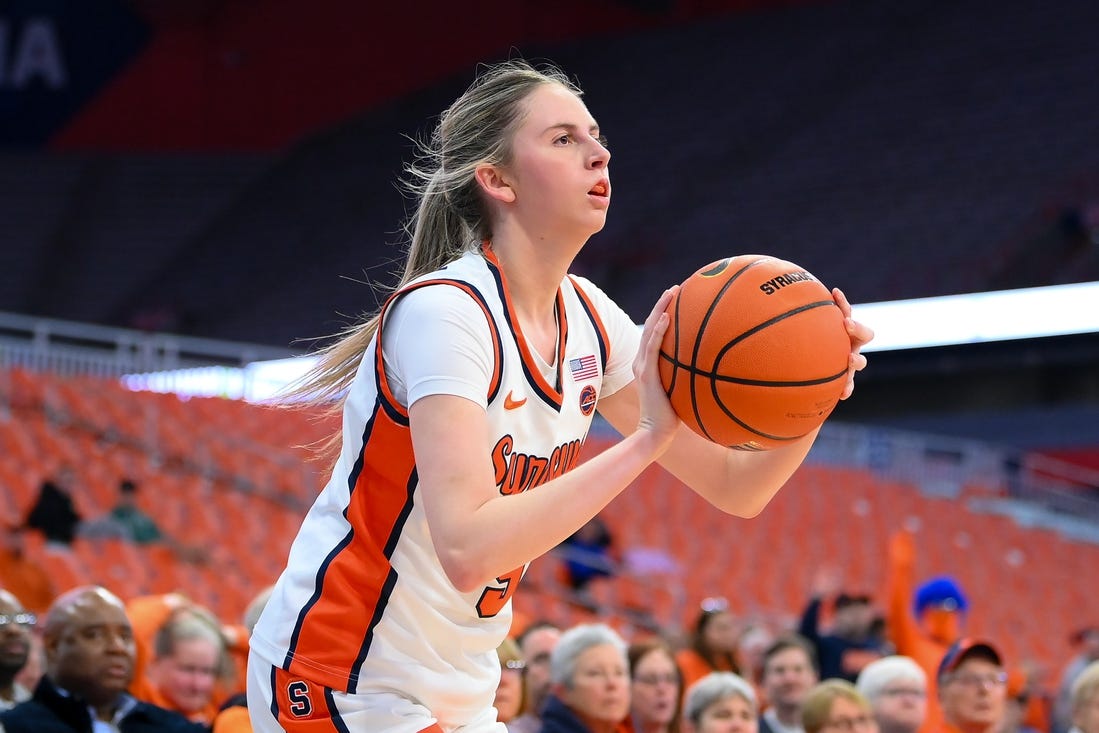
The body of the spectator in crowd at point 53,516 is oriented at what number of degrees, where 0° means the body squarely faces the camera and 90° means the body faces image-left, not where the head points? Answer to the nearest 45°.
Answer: approximately 315°

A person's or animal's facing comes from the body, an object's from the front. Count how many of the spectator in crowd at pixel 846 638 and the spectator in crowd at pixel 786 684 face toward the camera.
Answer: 2

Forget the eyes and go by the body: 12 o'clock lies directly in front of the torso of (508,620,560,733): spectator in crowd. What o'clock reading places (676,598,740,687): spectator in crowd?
(676,598,740,687): spectator in crowd is roughly at 9 o'clock from (508,620,560,733): spectator in crowd.

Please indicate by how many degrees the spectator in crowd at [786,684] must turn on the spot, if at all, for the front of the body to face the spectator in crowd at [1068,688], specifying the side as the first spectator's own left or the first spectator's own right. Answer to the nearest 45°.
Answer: approximately 135° to the first spectator's own left

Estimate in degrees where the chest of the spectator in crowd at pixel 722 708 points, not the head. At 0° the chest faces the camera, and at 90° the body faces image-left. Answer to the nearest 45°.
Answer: approximately 315°

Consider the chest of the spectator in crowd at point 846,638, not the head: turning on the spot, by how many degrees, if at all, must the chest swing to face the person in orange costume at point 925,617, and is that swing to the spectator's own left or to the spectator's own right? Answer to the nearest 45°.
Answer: approximately 135° to the spectator's own left
